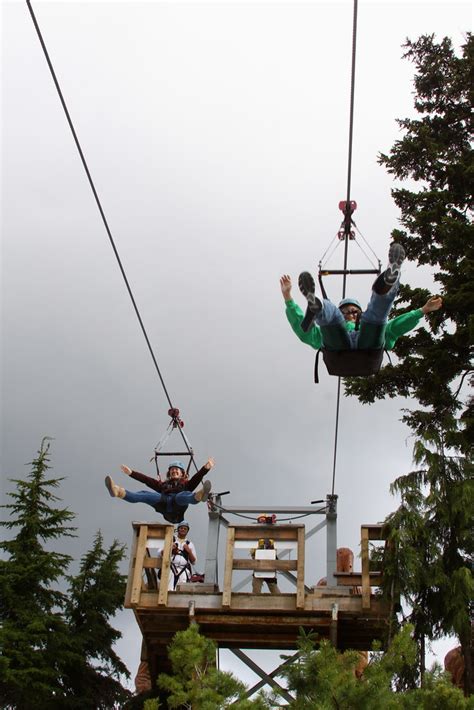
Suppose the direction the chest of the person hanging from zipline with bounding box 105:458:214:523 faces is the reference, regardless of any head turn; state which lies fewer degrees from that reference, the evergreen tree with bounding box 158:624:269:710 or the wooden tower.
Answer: the evergreen tree

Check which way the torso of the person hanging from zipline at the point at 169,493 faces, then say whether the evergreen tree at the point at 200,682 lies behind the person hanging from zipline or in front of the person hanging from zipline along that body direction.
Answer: in front

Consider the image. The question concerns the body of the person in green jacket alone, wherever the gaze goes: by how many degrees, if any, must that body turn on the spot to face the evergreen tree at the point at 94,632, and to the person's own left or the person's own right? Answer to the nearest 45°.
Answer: approximately 135° to the person's own right

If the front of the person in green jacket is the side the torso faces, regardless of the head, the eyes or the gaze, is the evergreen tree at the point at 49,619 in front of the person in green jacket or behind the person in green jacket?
behind

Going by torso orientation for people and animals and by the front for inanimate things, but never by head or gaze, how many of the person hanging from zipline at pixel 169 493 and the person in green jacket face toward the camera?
2

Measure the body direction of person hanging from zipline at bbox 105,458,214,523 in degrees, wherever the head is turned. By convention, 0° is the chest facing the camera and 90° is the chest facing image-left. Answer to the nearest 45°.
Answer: approximately 0°

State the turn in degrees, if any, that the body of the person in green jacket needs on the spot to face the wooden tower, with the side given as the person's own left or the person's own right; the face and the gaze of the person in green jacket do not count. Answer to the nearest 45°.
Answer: approximately 180°

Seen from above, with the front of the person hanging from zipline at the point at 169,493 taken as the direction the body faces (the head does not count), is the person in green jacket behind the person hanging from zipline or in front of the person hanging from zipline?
in front

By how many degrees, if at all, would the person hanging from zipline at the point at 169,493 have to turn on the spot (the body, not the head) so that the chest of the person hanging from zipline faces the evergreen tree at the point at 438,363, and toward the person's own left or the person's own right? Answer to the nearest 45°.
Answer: approximately 45° to the person's own left
